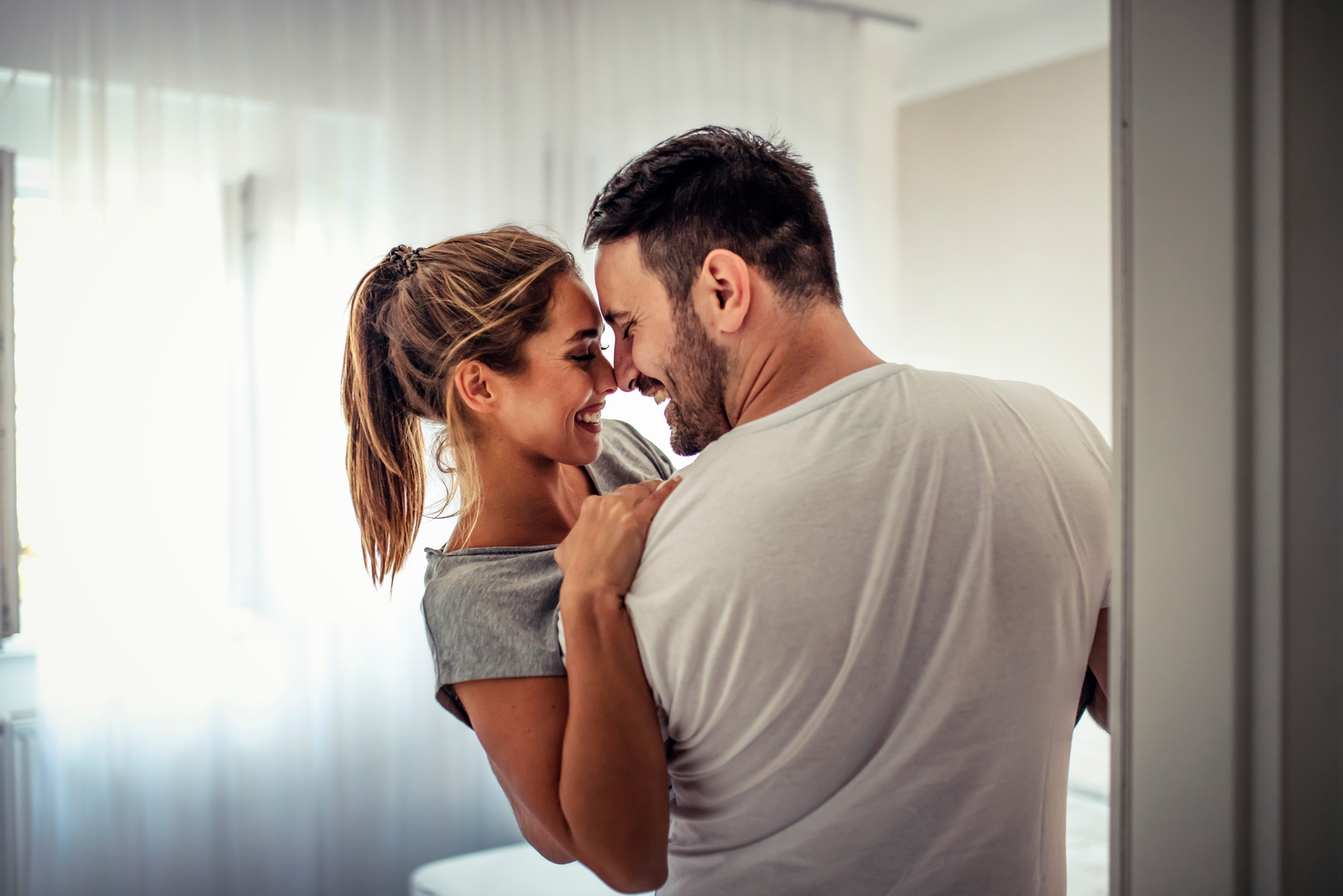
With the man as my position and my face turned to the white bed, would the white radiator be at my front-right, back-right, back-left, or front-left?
front-left

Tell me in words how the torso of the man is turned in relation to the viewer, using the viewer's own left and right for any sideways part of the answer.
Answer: facing away from the viewer and to the left of the viewer

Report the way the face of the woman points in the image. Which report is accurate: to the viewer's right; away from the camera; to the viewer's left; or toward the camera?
to the viewer's right

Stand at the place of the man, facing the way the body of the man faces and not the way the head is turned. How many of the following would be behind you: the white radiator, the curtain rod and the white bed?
0

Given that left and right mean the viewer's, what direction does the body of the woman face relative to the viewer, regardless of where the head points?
facing the viewer and to the right of the viewer

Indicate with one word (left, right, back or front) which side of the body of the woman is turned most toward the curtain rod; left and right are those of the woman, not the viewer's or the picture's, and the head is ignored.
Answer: left

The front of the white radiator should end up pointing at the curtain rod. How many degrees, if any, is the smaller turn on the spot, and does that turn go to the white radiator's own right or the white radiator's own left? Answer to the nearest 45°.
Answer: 0° — it already faces it

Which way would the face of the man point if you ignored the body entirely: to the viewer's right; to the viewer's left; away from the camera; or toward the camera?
to the viewer's left

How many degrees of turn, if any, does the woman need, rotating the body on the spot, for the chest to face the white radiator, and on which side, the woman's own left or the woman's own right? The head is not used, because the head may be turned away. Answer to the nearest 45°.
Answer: approximately 180°
